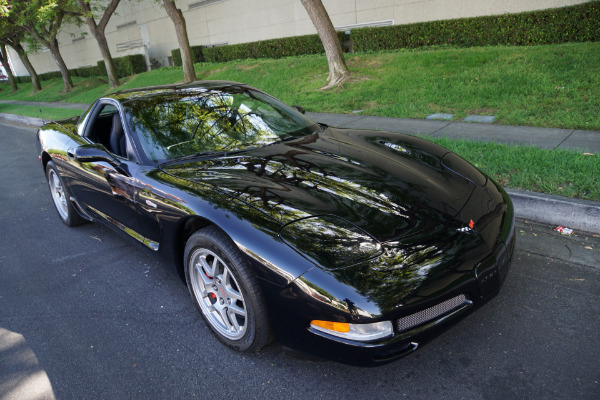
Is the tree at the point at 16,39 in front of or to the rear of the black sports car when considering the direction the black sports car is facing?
to the rear

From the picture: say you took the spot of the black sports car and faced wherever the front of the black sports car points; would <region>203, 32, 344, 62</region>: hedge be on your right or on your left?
on your left

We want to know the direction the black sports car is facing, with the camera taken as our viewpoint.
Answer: facing the viewer and to the right of the viewer

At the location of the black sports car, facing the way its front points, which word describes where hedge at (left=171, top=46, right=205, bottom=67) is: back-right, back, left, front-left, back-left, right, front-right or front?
back-left

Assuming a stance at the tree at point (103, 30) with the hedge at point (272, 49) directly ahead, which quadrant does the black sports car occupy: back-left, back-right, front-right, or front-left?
front-right

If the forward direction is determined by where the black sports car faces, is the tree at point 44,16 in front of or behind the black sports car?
behind

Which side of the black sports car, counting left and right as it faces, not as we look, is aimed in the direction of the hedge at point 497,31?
left

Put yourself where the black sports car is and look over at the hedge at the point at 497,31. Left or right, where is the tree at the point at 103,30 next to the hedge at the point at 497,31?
left

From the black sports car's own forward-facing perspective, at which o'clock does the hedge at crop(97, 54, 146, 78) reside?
The hedge is roughly at 7 o'clock from the black sports car.

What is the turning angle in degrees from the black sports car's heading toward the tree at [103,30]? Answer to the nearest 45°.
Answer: approximately 135° to its left

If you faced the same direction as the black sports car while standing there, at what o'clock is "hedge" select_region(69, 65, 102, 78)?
The hedge is roughly at 7 o'clock from the black sports car.

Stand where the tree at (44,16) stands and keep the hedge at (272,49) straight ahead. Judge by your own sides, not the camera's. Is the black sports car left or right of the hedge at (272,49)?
right
